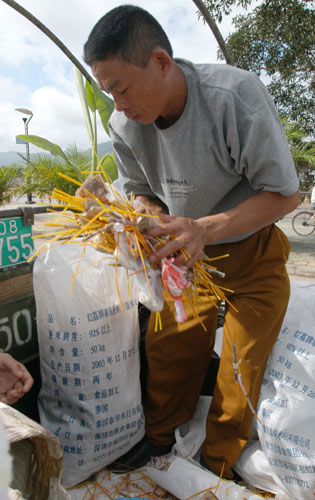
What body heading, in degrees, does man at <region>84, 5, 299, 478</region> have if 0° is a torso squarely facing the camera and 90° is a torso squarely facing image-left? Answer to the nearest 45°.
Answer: approximately 45°

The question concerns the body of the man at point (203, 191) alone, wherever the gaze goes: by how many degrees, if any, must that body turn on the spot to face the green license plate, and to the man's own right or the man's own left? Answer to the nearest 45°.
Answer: approximately 45° to the man's own right
